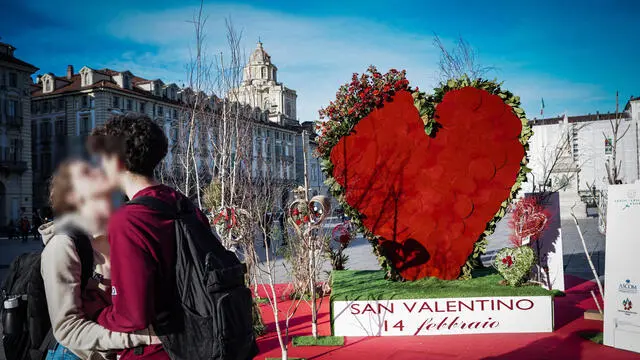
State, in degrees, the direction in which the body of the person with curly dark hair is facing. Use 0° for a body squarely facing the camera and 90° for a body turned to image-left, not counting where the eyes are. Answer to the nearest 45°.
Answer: approximately 135°

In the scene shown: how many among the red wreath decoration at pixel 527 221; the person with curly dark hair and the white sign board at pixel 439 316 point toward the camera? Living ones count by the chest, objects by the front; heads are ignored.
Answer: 2

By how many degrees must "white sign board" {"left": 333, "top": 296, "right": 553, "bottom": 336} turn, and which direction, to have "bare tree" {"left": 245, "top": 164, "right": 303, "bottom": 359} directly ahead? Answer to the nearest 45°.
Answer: approximately 90° to its right

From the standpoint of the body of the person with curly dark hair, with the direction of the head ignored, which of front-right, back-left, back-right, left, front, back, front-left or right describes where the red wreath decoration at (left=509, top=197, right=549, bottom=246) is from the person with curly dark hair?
right

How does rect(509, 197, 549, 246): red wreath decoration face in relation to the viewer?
toward the camera

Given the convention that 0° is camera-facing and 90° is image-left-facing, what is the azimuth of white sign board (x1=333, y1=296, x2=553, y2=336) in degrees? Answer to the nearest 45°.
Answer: approximately 0°

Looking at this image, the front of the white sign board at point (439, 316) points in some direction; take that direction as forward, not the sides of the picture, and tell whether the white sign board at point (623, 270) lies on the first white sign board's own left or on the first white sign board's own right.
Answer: on the first white sign board's own left

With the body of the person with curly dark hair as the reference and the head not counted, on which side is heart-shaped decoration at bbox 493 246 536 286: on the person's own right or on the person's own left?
on the person's own right

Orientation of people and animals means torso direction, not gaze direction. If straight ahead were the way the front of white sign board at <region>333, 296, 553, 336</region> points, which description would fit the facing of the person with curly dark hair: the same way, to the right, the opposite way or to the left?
to the right

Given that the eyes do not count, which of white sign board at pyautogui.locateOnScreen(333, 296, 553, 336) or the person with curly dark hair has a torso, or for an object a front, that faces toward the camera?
the white sign board

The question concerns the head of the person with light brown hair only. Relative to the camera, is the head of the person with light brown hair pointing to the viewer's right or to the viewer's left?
to the viewer's right

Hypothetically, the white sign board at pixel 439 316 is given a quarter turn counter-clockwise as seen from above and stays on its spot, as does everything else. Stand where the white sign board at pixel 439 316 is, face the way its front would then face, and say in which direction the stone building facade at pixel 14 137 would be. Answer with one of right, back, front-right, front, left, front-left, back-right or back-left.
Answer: back-left

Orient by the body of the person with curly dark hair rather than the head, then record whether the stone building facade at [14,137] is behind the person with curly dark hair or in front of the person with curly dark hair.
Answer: in front

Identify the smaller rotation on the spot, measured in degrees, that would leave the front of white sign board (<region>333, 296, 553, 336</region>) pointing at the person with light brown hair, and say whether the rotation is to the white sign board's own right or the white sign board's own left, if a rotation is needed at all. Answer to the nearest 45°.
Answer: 0° — it already faces them
